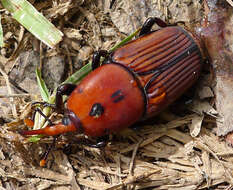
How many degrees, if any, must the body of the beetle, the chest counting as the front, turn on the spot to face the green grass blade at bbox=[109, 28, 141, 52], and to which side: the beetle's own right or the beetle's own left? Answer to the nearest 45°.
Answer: approximately 135° to the beetle's own right

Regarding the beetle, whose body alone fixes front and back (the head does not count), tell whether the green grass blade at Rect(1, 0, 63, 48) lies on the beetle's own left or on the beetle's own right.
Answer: on the beetle's own right

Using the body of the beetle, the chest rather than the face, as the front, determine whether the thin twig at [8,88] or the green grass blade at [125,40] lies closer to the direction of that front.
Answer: the thin twig

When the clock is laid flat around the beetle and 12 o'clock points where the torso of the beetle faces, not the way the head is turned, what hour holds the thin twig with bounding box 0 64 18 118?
The thin twig is roughly at 2 o'clock from the beetle.

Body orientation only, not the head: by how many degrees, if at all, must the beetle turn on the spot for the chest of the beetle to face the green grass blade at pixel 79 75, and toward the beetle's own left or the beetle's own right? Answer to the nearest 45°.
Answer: approximately 90° to the beetle's own right

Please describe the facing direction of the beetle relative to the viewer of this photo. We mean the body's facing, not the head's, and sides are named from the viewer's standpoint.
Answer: facing the viewer and to the left of the viewer
